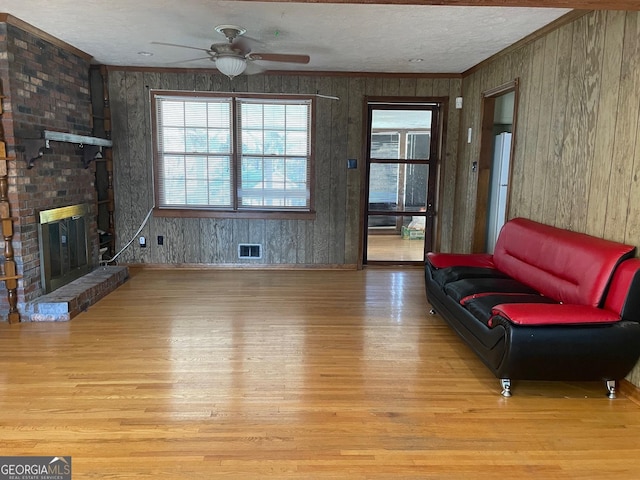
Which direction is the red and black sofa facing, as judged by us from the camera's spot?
facing the viewer and to the left of the viewer

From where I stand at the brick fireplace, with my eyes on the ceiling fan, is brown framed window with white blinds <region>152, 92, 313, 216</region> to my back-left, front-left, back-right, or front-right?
front-left

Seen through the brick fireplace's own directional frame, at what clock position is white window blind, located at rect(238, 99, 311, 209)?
The white window blind is roughly at 10 o'clock from the brick fireplace.

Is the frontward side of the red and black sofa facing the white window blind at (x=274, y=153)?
no

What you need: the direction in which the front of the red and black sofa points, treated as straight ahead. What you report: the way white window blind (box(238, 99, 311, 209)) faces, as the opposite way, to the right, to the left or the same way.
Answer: to the left

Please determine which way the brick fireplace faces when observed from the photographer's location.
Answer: facing the viewer and to the right of the viewer

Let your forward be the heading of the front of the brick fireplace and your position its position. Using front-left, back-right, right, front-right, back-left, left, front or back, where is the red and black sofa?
front

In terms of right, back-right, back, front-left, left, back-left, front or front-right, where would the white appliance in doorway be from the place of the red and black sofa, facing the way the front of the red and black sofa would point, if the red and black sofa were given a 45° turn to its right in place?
right

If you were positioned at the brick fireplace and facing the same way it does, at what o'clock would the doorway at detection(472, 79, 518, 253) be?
The doorway is roughly at 11 o'clock from the brick fireplace.

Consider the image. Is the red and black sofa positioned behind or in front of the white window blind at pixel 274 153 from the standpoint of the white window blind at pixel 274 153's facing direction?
in front

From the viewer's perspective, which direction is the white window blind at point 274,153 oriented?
toward the camera

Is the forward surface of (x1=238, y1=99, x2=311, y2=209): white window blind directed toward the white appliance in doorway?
no

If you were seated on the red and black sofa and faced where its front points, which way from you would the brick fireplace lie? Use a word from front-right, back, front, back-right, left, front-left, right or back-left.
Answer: front-right

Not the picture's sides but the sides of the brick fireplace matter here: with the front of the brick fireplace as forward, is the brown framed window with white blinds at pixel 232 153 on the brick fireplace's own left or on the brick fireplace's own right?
on the brick fireplace's own left

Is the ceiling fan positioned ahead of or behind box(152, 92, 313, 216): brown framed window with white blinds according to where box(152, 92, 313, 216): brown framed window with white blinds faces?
ahead

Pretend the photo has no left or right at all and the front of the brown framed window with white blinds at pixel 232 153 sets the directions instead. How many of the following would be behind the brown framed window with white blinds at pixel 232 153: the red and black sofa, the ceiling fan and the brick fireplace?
0

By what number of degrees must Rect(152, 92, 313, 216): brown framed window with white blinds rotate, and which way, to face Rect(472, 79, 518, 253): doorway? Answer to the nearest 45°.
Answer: approximately 90° to its left

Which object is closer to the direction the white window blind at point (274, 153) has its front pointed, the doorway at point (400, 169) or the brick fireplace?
the brick fireplace

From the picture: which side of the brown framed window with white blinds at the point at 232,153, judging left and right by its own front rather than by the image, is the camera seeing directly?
front

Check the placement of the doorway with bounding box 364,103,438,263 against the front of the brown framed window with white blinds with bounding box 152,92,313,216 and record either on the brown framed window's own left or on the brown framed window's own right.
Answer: on the brown framed window's own left

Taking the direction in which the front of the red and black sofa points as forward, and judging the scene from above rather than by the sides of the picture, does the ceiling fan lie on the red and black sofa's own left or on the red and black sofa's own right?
on the red and black sofa's own right

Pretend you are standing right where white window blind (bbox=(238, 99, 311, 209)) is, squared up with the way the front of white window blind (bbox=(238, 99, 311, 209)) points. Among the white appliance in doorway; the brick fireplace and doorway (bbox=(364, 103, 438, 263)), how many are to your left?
2
